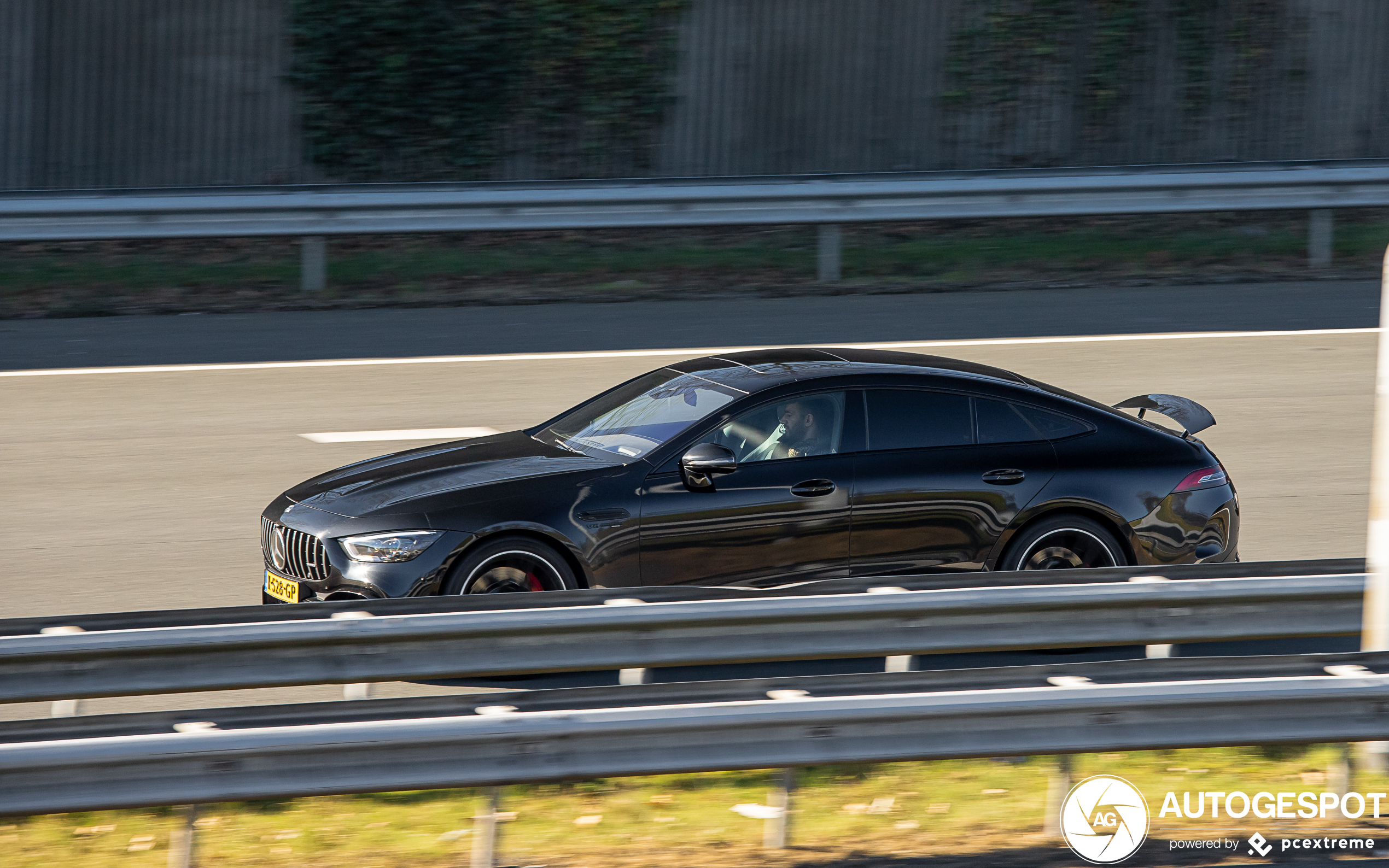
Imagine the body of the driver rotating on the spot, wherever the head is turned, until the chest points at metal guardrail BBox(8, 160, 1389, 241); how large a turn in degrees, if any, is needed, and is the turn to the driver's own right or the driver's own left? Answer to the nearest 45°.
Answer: approximately 90° to the driver's own right

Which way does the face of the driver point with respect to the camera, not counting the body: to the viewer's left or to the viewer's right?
to the viewer's left

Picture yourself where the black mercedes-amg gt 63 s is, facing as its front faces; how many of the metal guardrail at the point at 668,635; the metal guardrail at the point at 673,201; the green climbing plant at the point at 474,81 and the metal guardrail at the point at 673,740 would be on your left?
2

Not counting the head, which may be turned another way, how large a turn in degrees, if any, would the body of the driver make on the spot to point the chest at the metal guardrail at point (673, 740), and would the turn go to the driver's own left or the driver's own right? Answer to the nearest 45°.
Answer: approximately 90° to the driver's own left

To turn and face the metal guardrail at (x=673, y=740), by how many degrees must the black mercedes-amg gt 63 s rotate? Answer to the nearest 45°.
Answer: approximately 90° to its left

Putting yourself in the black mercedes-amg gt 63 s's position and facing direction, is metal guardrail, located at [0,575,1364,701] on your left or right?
on your left

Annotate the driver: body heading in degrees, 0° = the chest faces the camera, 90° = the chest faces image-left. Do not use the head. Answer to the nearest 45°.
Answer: approximately 90°

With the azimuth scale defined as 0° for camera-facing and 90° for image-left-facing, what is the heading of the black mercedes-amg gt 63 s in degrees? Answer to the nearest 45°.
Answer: approximately 90°
